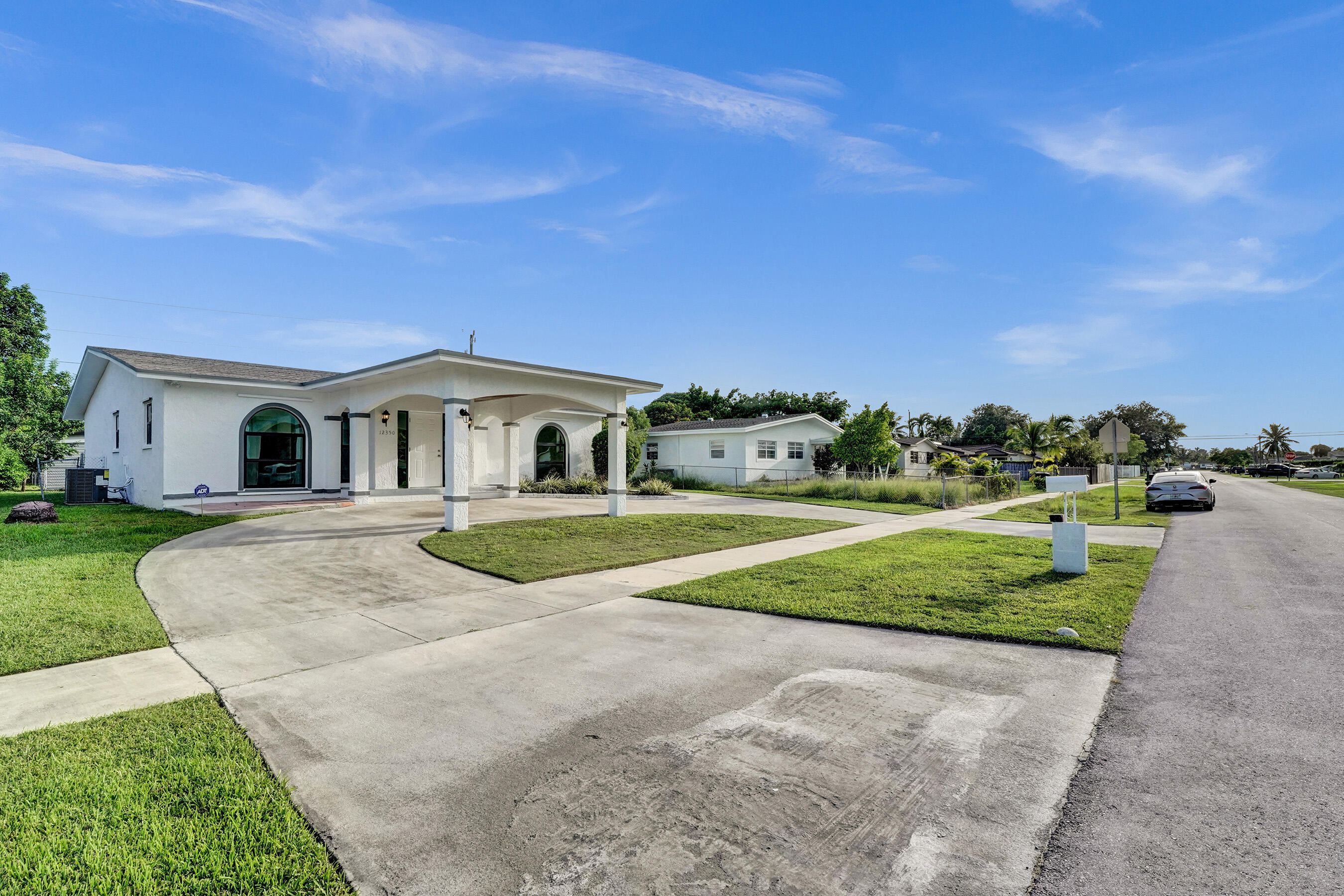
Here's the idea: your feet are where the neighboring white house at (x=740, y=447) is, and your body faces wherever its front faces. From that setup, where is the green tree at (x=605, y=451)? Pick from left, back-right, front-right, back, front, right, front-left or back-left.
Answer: right

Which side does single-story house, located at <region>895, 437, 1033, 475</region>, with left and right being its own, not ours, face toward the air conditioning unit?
right

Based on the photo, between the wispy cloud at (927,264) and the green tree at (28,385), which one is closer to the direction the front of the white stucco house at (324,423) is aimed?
the wispy cloud

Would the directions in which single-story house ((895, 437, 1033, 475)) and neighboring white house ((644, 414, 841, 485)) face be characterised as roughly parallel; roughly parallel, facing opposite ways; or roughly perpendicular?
roughly parallel

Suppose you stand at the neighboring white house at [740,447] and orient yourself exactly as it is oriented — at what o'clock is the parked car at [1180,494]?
The parked car is roughly at 12 o'clock from the neighboring white house.

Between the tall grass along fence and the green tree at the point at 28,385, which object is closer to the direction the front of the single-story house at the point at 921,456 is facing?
the tall grass along fence

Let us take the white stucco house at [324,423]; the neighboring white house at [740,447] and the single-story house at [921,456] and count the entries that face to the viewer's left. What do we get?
0

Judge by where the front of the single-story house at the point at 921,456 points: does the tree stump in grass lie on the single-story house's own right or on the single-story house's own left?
on the single-story house's own right

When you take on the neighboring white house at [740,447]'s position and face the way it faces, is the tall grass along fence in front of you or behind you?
in front

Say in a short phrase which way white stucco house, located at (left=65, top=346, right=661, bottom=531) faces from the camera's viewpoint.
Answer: facing the viewer and to the right of the viewer
